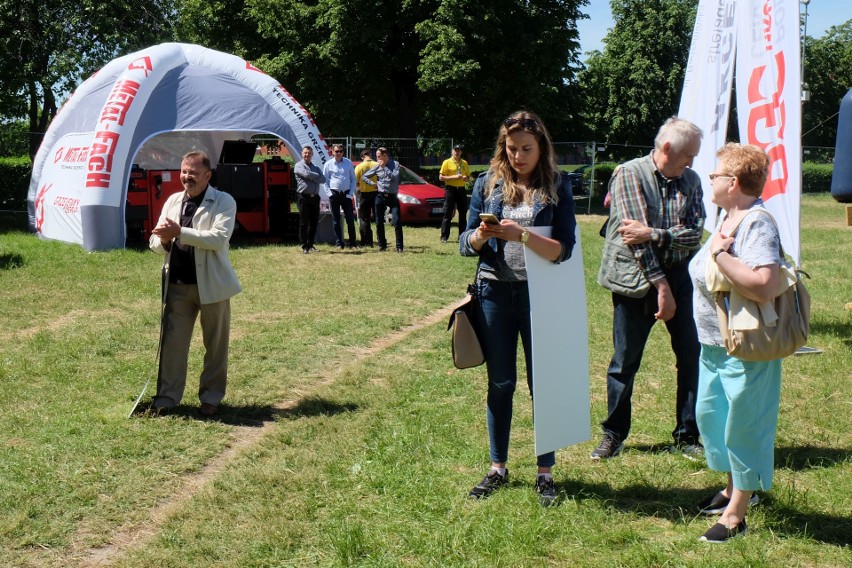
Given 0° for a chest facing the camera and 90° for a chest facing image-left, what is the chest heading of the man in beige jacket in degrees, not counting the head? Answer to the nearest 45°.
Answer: approximately 45°

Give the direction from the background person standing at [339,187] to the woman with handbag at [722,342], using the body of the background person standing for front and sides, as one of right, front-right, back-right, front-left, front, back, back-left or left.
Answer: front

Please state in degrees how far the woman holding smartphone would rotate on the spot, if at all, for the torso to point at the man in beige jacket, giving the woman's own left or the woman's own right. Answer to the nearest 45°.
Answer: approximately 90° to the woman's own right

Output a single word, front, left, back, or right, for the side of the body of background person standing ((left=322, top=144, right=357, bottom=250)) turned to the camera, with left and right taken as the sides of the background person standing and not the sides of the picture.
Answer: front

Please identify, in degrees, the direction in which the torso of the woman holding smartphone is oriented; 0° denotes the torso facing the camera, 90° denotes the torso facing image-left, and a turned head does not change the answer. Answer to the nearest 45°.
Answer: approximately 45°

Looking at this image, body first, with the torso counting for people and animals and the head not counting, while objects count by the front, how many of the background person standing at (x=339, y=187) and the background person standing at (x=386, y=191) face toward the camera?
2

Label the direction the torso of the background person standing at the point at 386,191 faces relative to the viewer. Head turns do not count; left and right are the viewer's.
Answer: facing the viewer

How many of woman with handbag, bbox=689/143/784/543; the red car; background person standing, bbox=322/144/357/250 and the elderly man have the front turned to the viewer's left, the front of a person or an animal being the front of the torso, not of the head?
1

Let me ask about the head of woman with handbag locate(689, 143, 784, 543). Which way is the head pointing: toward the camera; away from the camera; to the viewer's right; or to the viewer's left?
to the viewer's left

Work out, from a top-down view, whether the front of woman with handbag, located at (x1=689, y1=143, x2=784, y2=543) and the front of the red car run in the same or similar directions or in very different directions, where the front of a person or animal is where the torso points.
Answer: very different directions

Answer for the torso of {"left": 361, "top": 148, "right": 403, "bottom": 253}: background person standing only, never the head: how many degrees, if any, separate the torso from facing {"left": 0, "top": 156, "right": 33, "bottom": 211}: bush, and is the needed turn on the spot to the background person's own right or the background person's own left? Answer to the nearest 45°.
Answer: approximately 135° to the background person's own right
